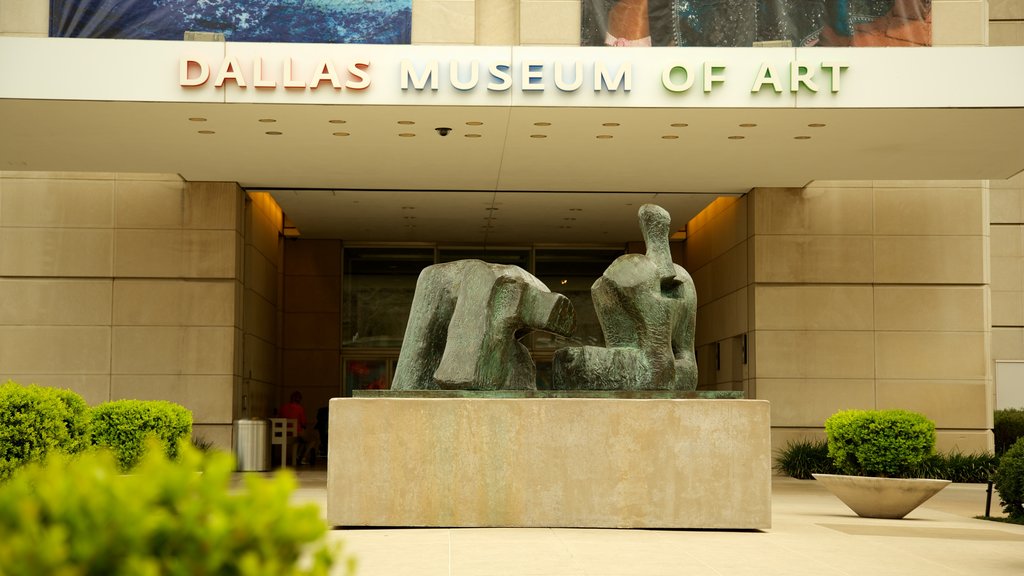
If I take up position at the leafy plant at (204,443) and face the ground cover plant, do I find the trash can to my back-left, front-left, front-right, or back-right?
front-left

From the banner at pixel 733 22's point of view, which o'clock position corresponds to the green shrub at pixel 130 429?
The green shrub is roughly at 2 o'clock from the banner.

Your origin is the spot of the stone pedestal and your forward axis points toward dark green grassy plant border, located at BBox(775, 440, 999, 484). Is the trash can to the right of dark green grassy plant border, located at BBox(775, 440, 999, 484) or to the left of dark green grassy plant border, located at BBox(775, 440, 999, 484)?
left

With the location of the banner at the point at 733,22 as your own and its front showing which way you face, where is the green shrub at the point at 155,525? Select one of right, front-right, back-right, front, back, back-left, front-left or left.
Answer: front

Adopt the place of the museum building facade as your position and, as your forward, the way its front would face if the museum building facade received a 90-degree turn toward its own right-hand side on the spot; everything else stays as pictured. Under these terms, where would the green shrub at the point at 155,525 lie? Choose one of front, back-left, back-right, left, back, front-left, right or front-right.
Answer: left

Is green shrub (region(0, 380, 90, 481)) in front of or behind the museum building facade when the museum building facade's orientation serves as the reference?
in front

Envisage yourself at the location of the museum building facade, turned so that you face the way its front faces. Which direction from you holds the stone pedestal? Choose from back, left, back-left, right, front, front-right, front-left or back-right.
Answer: front

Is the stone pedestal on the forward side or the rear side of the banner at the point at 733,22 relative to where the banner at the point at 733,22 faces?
on the forward side

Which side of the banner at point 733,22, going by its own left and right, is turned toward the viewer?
front

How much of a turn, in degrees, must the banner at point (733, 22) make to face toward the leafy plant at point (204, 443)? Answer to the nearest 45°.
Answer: approximately 90° to its right
